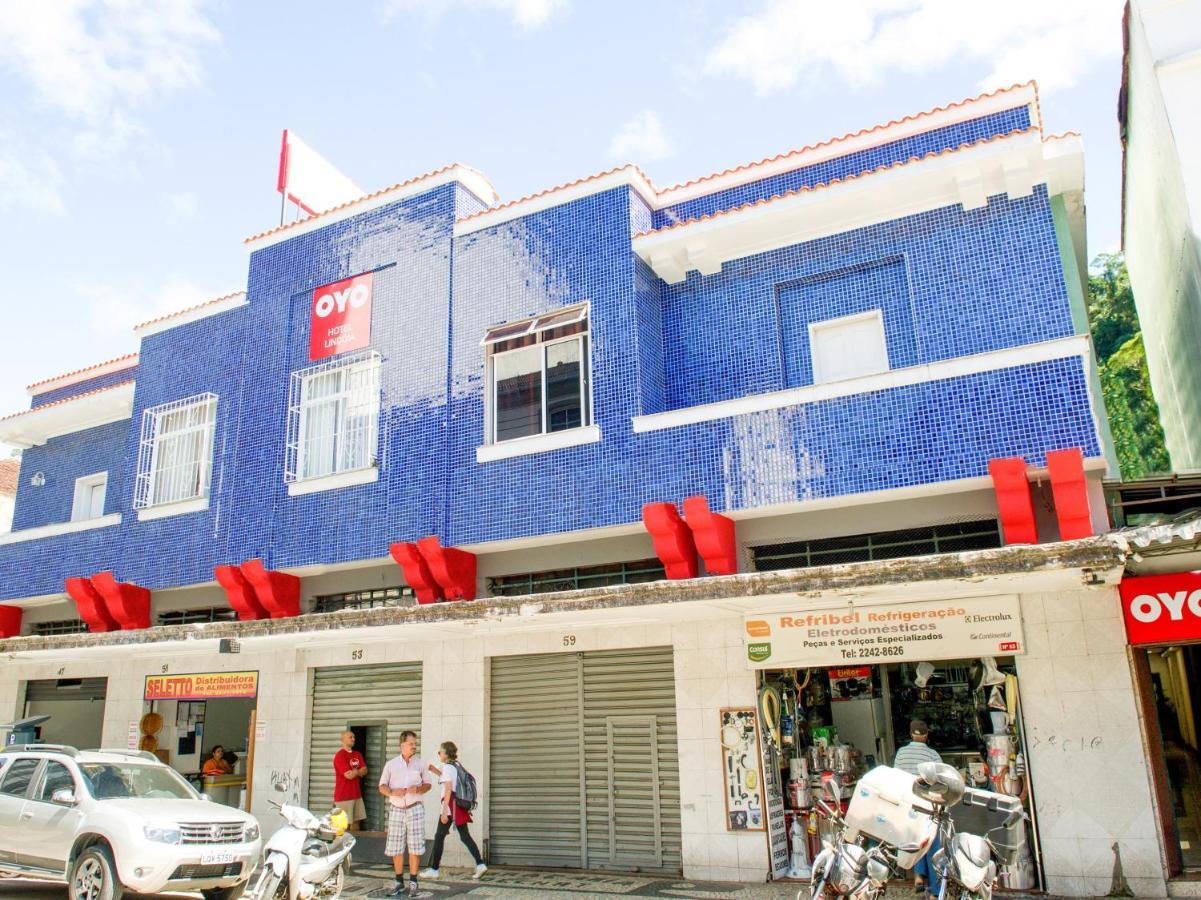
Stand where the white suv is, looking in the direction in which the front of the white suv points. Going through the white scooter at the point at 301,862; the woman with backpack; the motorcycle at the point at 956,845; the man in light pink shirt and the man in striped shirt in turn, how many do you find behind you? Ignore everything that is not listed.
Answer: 0

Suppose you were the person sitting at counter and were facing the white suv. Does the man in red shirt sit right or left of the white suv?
left

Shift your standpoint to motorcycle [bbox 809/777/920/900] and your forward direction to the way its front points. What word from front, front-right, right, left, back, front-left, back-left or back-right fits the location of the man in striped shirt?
back-right

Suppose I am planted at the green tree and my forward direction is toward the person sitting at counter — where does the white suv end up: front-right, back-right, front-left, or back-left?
front-left

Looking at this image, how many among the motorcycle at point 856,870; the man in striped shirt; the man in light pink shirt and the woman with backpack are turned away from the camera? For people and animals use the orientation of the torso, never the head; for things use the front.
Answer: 1

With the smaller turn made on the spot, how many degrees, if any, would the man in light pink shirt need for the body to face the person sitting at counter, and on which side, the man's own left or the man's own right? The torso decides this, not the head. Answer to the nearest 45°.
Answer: approximately 135° to the man's own right

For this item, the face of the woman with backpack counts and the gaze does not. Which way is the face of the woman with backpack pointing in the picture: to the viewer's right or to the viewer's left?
to the viewer's left

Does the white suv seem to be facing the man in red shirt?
no

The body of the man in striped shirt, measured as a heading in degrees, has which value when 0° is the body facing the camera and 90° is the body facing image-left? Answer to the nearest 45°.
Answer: approximately 180°

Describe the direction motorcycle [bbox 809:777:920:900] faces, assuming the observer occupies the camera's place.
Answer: facing the viewer and to the left of the viewer

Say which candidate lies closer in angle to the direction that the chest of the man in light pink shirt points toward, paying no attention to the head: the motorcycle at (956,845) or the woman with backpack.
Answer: the motorcycle

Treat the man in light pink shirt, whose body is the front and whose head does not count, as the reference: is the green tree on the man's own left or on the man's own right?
on the man's own left

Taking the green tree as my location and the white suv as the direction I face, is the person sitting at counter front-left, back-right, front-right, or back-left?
front-right

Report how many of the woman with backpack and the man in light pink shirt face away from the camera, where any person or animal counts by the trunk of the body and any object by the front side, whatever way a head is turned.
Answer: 0

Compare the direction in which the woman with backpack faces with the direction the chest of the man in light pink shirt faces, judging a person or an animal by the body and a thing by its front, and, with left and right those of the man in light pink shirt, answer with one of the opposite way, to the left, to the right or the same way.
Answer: to the right

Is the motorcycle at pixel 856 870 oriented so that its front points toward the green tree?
no

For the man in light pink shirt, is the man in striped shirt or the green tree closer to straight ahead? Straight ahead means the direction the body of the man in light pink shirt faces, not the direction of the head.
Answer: the man in striped shirt

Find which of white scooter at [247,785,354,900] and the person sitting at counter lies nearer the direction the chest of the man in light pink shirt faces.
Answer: the white scooter

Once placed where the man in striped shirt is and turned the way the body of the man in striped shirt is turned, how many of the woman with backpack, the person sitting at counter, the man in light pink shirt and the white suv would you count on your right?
0

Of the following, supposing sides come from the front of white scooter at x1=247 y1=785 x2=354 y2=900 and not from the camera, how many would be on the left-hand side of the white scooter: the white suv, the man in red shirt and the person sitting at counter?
0

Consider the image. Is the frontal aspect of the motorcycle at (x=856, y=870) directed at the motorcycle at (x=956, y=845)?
no
